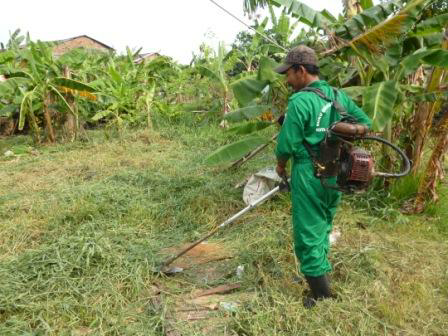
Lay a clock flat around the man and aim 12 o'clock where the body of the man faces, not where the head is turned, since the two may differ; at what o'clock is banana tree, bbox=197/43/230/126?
The banana tree is roughly at 1 o'clock from the man.

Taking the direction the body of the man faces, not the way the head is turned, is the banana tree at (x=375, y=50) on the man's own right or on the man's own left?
on the man's own right

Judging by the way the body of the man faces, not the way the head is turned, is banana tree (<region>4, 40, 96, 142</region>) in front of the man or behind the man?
in front

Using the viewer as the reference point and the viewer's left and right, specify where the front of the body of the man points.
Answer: facing away from the viewer and to the left of the viewer

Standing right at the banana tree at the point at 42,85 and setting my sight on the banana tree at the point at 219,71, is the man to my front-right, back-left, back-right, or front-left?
front-right

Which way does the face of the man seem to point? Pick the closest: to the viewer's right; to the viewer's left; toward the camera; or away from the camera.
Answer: to the viewer's left

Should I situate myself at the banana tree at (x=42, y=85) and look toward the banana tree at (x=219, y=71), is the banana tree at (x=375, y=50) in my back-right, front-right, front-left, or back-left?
front-right
